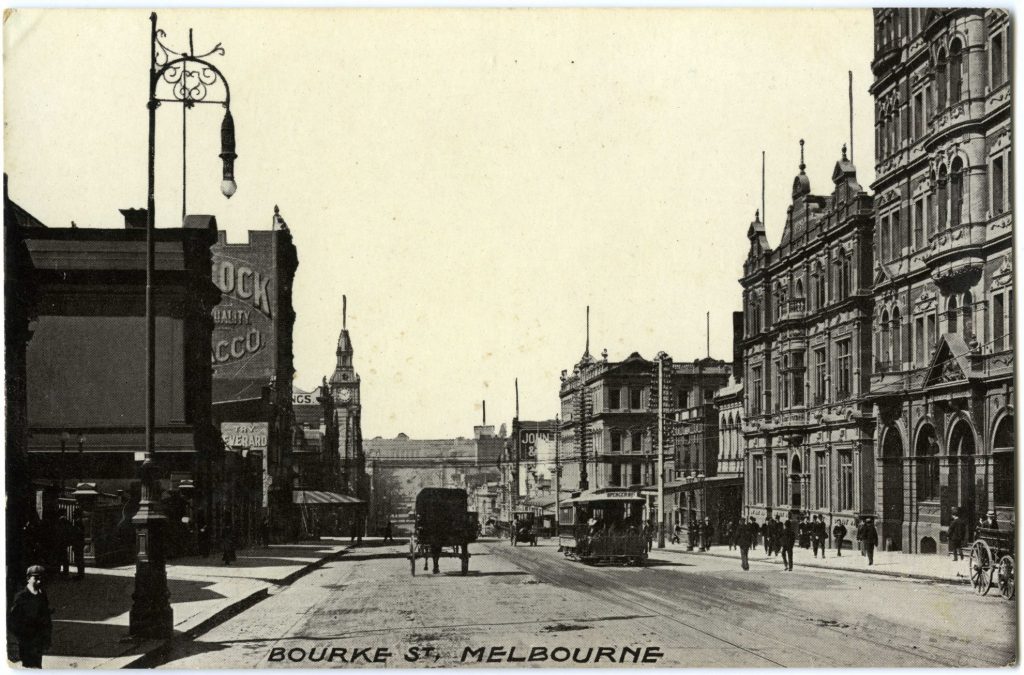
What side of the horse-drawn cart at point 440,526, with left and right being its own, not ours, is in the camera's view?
back

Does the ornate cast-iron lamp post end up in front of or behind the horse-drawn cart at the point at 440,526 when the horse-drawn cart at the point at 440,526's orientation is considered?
behind

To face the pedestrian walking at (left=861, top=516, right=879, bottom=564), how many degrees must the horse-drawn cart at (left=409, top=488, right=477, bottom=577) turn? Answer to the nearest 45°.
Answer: approximately 90° to its right
